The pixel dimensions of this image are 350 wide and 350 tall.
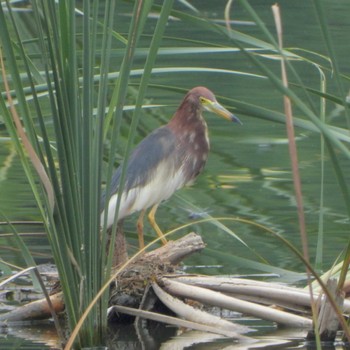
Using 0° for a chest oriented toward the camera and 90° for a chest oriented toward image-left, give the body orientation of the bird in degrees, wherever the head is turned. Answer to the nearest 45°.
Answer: approximately 270°

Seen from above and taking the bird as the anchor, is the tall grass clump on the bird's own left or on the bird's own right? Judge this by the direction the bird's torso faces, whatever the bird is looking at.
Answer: on the bird's own right
